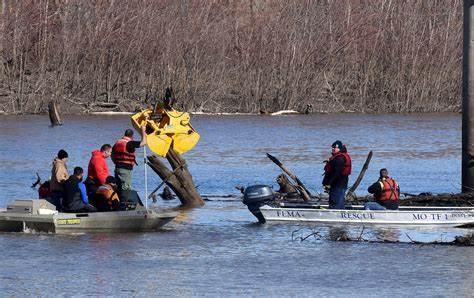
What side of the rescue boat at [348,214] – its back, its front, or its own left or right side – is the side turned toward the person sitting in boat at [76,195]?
back

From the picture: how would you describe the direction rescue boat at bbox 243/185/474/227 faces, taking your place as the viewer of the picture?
facing to the right of the viewer

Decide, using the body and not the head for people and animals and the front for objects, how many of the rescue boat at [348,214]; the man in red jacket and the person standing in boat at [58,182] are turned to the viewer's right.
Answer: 3

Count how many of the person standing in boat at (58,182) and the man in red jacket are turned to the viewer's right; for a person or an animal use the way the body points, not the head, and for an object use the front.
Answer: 2

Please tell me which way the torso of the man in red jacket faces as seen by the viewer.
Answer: to the viewer's right

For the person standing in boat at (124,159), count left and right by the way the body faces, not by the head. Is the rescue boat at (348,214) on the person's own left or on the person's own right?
on the person's own right

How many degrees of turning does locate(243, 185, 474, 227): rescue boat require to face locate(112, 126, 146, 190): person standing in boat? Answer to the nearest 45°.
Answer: approximately 180°

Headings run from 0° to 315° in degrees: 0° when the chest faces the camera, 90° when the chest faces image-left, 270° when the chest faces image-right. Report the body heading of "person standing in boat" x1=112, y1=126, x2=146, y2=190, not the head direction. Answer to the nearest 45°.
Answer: approximately 225°

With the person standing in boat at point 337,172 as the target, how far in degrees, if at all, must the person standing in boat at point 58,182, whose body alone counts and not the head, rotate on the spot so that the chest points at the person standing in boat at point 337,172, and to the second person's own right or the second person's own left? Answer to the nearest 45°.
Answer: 0° — they already face them

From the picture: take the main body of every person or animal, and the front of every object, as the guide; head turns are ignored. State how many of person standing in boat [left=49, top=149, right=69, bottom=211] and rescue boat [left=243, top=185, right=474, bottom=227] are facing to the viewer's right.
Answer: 2

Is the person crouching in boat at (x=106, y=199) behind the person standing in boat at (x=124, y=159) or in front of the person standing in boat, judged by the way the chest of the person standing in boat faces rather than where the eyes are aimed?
behind

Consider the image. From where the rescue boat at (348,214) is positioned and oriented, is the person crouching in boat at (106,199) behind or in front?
behind

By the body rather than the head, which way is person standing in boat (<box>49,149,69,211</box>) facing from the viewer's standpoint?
to the viewer's right
